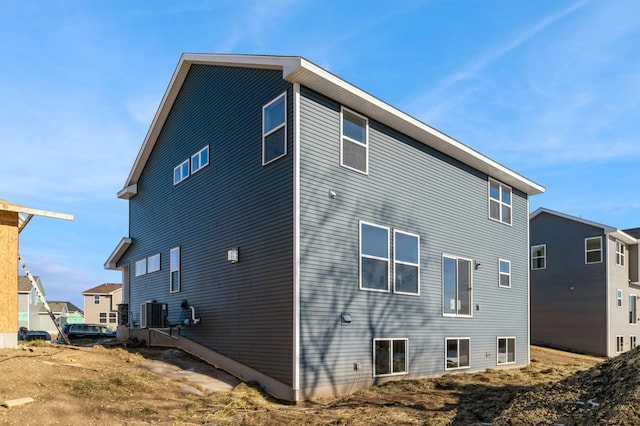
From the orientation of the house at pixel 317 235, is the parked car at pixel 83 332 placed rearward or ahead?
ahead

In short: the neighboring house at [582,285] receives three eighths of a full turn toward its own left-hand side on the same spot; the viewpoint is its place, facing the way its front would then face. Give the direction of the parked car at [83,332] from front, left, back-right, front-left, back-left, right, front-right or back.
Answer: front-right

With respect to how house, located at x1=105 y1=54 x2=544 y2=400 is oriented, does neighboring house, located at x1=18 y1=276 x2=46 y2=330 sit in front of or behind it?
in front

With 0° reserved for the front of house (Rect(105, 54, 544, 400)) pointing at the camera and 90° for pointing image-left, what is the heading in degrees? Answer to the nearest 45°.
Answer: approximately 135°

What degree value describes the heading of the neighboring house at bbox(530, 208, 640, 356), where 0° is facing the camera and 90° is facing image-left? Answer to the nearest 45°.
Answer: approximately 135°

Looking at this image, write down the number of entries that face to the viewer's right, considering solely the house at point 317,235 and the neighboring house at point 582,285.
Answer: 0

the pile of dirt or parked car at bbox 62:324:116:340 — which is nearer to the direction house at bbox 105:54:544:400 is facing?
the parked car

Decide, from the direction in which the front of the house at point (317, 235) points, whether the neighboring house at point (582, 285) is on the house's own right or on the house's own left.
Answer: on the house's own right
